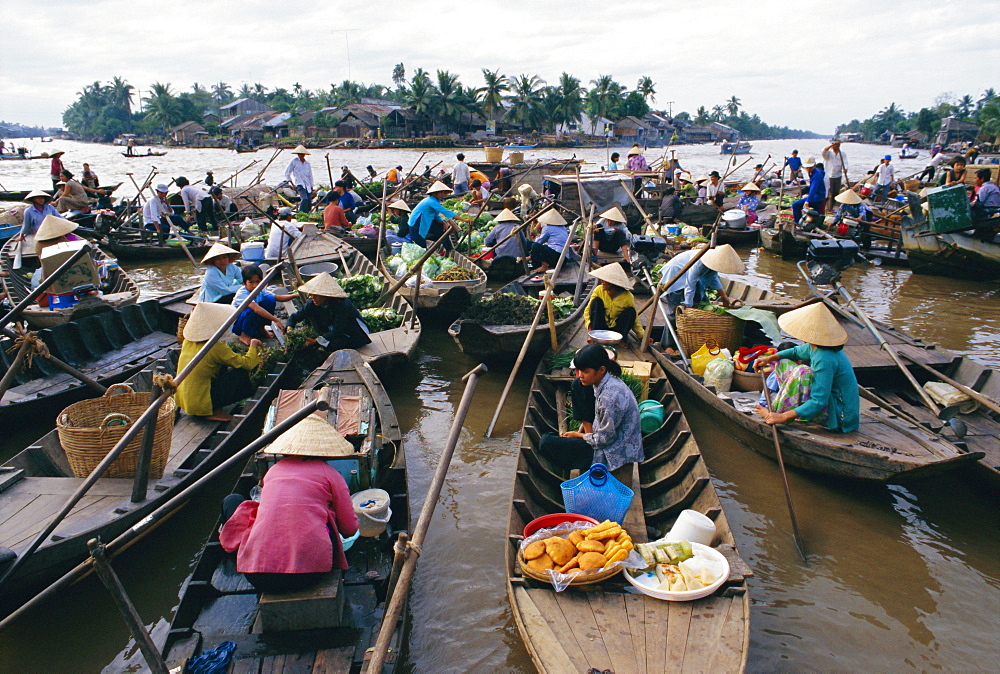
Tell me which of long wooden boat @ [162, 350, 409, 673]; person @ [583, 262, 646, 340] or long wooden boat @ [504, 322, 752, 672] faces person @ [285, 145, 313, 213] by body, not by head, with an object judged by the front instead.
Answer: long wooden boat @ [162, 350, 409, 673]

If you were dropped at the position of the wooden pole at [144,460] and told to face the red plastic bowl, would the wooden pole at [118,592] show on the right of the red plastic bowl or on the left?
right

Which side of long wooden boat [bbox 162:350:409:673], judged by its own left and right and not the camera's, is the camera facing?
back

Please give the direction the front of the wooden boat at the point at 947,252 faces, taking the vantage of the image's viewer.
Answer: facing to the left of the viewer

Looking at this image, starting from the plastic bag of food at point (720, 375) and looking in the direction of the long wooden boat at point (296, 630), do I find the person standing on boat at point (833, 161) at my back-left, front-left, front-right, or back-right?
back-right

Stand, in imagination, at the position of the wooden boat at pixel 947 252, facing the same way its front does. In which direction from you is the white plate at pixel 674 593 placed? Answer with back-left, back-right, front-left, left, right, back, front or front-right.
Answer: left

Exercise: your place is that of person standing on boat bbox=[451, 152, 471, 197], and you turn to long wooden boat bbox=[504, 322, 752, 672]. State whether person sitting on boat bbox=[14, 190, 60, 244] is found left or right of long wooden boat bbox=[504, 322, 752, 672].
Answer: right

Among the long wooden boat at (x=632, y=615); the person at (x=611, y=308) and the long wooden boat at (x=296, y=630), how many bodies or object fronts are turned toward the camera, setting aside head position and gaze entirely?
2

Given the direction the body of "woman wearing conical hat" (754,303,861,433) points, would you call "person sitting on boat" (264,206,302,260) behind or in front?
in front

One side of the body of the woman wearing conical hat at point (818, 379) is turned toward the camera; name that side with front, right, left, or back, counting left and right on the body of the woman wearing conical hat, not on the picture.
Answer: left

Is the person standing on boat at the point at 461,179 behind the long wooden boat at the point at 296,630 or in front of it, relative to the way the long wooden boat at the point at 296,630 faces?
in front
